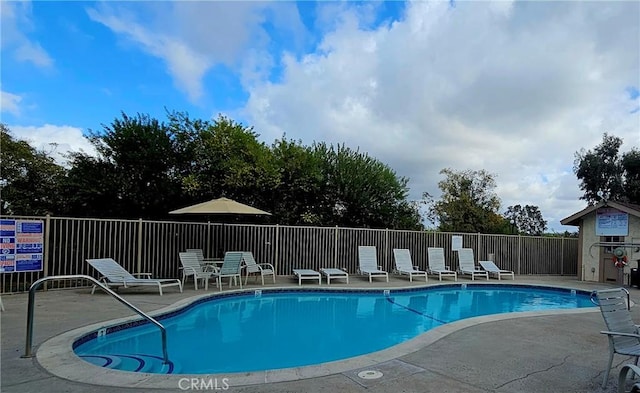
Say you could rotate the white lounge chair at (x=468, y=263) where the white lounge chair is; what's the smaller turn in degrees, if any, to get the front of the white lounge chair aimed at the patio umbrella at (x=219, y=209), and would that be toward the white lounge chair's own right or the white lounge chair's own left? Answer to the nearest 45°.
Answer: approximately 90° to the white lounge chair's own right

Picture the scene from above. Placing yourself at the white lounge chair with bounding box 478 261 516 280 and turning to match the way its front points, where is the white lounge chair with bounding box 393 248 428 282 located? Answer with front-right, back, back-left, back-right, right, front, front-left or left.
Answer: right

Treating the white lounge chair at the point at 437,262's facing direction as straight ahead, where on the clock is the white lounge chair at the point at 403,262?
the white lounge chair at the point at 403,262 is roughly at 3 o'clock from the white lounge chair at the point at 437,262.

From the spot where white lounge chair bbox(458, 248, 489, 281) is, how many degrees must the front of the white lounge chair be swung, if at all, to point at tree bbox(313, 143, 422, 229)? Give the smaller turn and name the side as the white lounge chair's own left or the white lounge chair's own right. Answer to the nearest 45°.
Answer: approximately 180°

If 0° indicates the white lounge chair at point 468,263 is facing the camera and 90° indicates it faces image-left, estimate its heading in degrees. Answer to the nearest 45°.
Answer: approximately 315°

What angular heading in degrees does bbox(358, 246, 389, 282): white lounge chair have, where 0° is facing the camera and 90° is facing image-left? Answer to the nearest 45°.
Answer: approximately 315°

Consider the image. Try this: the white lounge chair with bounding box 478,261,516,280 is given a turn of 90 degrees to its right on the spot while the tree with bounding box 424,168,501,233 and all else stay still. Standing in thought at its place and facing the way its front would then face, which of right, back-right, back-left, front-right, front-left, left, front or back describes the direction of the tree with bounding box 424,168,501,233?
back-right
